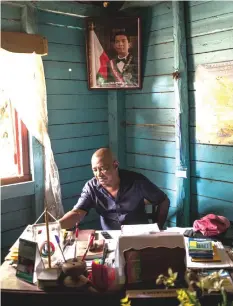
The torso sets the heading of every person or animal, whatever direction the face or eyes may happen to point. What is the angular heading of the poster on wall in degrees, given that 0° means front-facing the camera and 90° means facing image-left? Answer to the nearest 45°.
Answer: approximately 45°

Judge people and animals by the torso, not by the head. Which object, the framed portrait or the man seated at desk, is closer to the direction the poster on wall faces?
the man seated at desk

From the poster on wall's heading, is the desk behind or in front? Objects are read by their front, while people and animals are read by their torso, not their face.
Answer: in front

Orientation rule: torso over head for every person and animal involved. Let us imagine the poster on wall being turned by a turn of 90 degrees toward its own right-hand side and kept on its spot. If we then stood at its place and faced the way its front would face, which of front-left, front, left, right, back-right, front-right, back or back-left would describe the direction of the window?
front-left

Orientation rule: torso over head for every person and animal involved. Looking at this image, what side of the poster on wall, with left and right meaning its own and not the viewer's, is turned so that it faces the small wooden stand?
front

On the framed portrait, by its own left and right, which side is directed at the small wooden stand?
front

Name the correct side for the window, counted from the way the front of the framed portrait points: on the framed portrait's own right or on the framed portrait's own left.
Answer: on the framed portrait's own right

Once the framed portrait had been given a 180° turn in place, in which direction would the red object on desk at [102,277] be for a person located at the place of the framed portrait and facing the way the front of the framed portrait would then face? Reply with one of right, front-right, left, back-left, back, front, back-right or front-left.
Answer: back

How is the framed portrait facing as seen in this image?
toward the camera

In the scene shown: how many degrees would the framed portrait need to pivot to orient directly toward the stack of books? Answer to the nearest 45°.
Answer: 0° — it already faces it

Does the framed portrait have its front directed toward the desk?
yes

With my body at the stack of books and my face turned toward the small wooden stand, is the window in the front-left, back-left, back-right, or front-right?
front-right

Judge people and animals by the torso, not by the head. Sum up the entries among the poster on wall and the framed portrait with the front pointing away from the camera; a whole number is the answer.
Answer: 0
